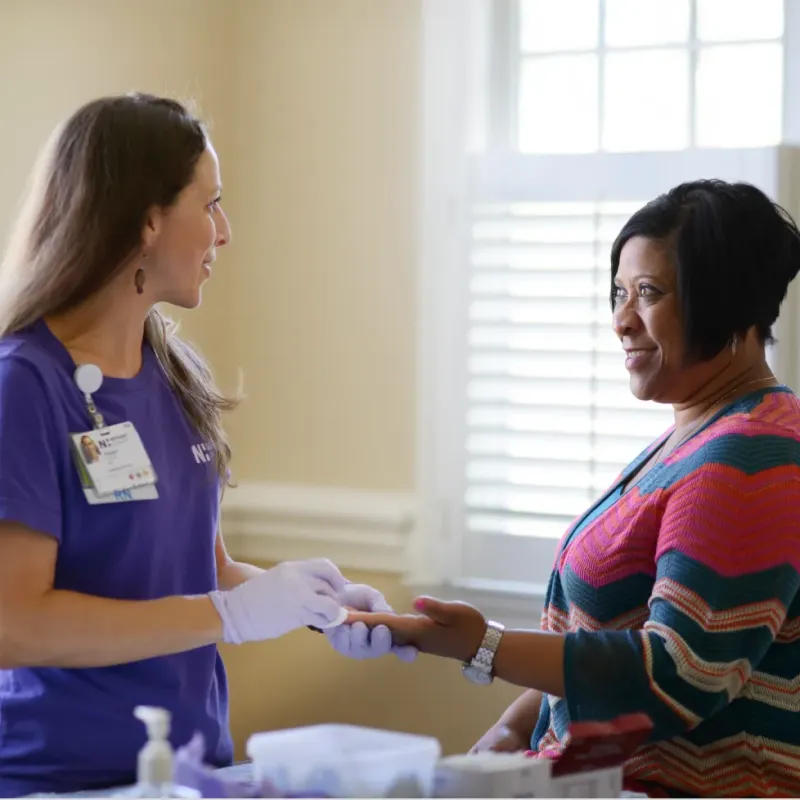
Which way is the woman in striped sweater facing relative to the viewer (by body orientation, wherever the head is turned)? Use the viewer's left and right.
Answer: facing to the left of the viewer

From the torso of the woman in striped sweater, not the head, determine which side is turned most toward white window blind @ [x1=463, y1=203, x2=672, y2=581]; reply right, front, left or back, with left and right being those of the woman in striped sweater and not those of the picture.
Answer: right

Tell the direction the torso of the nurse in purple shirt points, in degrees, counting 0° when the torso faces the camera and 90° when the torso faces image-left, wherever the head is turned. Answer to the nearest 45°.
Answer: approximately 315°

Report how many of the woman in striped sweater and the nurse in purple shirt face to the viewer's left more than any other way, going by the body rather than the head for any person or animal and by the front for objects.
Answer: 1

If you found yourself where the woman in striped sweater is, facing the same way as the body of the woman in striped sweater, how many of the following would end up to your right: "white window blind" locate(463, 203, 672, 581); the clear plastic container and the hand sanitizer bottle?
1

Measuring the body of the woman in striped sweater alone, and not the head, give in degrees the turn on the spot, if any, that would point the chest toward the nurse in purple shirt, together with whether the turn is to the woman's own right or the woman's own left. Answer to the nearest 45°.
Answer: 0° — they already face them

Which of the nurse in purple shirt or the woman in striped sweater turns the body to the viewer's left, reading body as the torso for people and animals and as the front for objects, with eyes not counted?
the woman in striped sweater

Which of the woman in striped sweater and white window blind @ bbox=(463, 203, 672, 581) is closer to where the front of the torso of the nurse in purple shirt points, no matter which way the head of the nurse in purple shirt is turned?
the woman in striped sweater

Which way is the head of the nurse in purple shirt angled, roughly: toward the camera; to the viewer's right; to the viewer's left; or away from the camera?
to the viewer's right

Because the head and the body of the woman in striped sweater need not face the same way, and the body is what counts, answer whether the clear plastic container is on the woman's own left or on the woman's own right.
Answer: on the woman's own left

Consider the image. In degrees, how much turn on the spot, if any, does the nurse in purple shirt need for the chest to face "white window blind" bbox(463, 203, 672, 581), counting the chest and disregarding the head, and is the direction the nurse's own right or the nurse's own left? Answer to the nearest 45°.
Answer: approximately 90° to the nurse's own left
